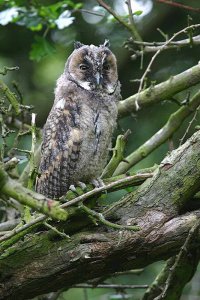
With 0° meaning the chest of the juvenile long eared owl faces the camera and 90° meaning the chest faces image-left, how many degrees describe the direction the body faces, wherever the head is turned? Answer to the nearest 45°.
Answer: approximately 315°
